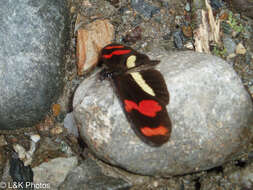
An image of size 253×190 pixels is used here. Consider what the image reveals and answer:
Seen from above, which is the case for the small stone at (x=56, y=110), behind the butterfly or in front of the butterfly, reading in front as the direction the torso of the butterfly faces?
in front

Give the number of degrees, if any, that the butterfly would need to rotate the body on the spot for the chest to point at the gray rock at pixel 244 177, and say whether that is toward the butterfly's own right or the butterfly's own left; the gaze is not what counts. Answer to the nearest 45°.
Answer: approximately 180°

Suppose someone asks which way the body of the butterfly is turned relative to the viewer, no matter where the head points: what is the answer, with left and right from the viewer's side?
facing to the left of the viewer

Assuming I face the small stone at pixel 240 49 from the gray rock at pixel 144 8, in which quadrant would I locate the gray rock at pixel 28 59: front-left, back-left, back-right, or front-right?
back-right

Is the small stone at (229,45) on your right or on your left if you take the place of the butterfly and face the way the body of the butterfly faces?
on your right

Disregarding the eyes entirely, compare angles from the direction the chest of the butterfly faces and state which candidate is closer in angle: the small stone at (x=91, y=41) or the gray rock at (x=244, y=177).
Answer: the small stone

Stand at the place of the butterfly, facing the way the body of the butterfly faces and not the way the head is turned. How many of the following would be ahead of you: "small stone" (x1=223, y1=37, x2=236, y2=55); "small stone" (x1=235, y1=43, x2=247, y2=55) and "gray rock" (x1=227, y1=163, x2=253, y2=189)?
0

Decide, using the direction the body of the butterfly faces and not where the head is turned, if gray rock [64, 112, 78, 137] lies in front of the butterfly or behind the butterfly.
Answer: in front

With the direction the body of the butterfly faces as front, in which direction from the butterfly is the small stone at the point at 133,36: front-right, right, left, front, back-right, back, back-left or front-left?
right

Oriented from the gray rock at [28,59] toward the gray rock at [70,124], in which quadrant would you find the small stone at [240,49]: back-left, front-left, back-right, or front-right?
front-left

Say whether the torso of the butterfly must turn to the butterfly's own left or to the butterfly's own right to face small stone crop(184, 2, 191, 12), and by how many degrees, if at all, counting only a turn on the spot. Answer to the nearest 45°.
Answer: approximately 90° to the butterfly's own right

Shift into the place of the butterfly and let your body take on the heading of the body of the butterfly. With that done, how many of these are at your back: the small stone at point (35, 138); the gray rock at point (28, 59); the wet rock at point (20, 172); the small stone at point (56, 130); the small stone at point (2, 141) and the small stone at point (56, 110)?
0
